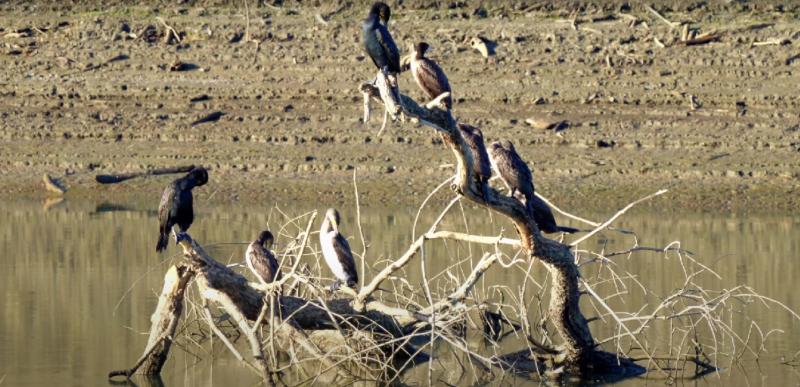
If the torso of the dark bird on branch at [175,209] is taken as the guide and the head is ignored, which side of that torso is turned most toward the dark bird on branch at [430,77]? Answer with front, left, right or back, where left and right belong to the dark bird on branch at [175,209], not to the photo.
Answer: front

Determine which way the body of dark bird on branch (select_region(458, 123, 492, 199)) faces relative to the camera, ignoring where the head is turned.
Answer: to the viewer's left

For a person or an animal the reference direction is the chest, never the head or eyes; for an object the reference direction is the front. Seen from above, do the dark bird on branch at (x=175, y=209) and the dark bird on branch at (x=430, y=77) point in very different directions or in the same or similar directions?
very different directions

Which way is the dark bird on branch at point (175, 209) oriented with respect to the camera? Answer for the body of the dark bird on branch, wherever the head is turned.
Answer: to the viewer's right

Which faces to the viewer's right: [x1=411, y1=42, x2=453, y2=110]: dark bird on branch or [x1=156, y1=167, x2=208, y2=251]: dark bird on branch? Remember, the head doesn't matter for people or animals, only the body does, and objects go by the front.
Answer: [x1=156, y1=167, x2=208, y2=251]: dark bird on branch

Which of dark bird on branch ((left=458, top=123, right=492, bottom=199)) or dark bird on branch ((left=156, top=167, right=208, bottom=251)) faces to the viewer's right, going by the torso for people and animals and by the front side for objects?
dark bird on branch ((left=156, top=167, right=208, bottom=251))

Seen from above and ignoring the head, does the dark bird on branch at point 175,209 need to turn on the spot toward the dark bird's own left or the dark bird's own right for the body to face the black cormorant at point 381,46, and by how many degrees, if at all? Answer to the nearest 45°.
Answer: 0° — it already faces it

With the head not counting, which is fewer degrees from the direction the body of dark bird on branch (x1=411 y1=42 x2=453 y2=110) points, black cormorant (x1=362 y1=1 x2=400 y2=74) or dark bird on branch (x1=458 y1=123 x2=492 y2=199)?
the black cormorant

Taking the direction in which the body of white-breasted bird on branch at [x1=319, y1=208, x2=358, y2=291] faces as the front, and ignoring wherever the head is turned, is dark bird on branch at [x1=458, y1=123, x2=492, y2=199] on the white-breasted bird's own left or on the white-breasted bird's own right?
on the white-breasted bird's own left

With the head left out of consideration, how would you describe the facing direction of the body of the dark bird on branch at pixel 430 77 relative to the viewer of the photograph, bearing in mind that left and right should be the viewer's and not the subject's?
facing to the left of the viewer

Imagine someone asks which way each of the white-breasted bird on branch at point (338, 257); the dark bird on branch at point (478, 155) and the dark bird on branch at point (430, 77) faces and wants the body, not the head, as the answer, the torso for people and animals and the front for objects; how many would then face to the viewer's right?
0

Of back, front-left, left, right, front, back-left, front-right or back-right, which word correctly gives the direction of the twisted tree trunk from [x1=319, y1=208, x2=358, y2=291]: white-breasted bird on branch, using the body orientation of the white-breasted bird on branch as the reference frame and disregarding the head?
left
